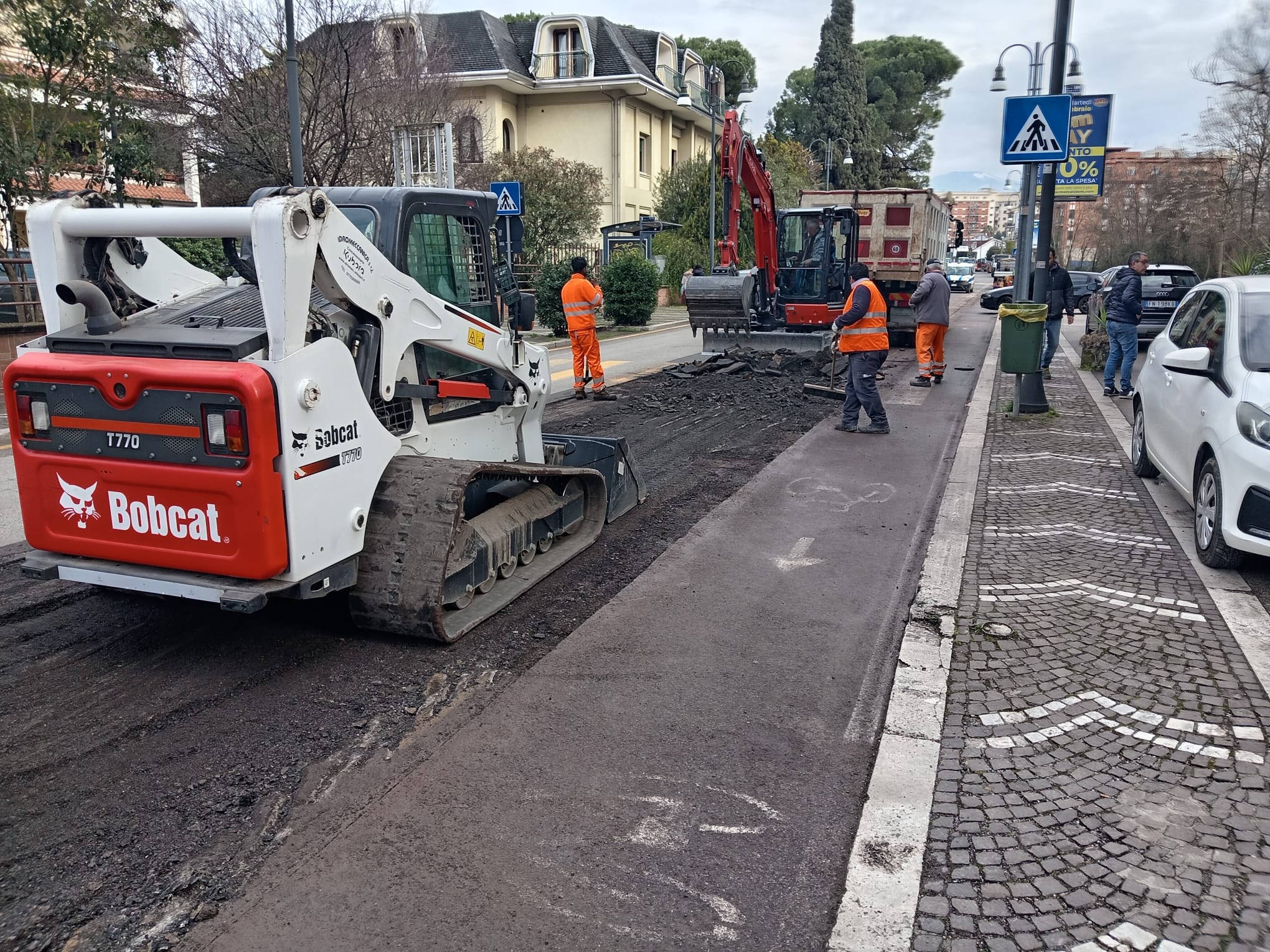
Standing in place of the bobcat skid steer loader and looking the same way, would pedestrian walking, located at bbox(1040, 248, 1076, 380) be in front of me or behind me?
in front

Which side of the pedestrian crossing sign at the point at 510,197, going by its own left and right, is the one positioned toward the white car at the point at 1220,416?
front

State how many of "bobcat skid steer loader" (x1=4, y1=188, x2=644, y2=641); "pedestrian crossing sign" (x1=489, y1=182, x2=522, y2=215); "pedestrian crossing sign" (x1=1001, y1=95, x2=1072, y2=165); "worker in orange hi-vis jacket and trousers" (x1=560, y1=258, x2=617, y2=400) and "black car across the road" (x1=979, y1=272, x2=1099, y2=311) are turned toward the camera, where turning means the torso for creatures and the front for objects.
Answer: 2

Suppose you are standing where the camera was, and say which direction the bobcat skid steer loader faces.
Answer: facing away from the viewer and to the right of the viewer

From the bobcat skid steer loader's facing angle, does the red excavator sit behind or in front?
in front

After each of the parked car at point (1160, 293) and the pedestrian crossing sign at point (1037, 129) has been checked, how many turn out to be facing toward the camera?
1

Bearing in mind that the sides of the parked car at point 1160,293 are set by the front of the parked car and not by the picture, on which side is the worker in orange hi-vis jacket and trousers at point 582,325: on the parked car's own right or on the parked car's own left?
on the parked car's own left

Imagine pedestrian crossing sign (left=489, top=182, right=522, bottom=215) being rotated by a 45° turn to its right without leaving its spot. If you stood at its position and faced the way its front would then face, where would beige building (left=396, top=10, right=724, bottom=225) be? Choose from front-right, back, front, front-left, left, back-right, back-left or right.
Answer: back-right

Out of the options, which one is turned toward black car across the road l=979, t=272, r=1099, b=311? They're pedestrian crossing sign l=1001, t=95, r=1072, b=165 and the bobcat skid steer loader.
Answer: the bobcat skid steer loader

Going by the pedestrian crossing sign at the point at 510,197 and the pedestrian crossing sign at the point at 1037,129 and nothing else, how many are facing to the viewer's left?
0

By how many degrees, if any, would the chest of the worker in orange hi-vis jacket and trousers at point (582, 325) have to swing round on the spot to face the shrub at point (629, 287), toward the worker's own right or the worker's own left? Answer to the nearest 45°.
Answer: approximately 45° to the worker's own left

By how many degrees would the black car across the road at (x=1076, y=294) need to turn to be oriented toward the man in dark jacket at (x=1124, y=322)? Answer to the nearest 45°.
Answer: approximately 90° to its left

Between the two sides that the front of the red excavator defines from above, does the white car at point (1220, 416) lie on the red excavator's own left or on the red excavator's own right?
on the red excavator's own left
